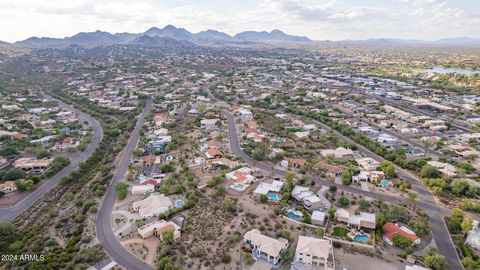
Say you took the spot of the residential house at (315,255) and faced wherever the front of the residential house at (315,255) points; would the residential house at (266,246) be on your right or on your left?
on your right

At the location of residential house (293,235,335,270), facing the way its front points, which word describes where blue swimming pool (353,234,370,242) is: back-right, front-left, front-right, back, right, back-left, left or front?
back-left

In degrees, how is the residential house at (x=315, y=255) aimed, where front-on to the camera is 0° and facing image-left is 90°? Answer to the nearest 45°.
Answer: approximately 0°

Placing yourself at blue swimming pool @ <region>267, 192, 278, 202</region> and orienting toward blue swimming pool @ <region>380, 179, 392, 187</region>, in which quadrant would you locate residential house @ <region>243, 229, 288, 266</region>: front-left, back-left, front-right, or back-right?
back-right

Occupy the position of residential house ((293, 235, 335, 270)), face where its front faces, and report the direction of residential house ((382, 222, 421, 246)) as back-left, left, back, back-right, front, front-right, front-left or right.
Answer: back-left

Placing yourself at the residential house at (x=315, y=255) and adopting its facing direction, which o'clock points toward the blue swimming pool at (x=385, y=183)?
The blue swimming pool is roughly at 7 o'clock from the residential house.

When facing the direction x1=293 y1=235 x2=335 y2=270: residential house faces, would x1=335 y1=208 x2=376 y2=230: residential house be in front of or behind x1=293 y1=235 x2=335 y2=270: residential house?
behind

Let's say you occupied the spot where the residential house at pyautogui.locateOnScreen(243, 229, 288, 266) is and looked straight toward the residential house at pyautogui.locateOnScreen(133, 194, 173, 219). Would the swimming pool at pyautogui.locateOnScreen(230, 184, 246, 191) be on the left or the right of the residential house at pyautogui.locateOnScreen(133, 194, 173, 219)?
right

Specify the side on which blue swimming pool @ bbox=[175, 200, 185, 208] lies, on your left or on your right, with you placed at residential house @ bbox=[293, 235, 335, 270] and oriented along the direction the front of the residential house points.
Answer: on your right

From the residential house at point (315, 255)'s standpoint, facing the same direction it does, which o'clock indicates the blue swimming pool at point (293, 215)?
The blue swimming pool is roughly at 5 o'clock from the residential house.

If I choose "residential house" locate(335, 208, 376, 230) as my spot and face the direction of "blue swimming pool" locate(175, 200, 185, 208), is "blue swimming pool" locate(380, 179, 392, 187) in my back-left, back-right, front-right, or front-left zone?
back-right

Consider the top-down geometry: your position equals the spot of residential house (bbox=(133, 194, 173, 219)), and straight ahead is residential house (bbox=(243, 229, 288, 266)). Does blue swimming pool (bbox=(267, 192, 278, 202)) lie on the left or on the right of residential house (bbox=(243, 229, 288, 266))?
left
